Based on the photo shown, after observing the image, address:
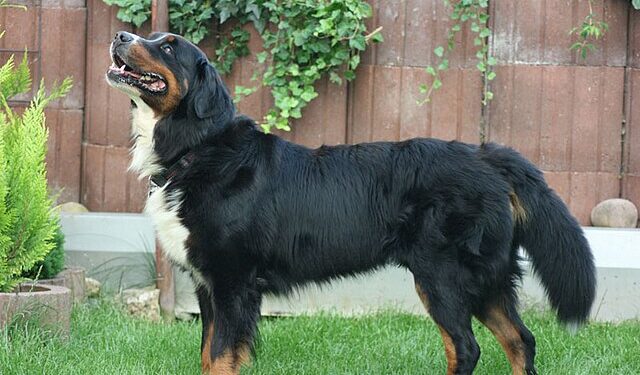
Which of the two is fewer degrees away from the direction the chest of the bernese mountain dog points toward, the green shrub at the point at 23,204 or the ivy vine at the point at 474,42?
the green shrub

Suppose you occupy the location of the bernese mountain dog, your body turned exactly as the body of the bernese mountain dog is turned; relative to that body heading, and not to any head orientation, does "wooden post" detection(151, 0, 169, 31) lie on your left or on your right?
on your right

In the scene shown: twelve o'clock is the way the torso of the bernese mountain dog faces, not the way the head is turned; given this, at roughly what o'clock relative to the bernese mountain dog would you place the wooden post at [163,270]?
The wooden post is roughly at 2 o'clock from the bernese mountain dog.

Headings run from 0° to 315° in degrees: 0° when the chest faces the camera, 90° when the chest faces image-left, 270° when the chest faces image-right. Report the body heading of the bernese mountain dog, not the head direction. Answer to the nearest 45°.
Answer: approximately 90°

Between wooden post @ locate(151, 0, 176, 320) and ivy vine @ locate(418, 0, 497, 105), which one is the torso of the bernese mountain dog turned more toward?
the wooden post

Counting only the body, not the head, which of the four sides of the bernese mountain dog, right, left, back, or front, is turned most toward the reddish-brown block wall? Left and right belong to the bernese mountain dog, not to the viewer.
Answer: right

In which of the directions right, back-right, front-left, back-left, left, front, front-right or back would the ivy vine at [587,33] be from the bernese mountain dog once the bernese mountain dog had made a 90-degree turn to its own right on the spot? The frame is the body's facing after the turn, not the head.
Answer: front-right

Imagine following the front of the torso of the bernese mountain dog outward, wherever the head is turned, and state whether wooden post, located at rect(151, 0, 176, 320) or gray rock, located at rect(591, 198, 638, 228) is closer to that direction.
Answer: the wooden post
